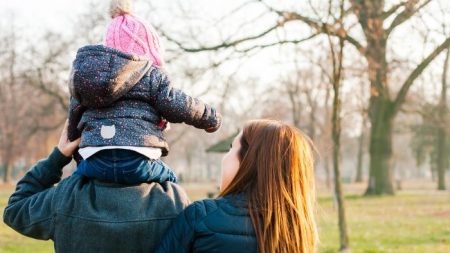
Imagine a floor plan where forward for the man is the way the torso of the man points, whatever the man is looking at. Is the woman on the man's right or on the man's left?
on the man's right

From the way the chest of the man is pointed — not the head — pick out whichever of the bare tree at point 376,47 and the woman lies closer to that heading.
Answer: the bare tree

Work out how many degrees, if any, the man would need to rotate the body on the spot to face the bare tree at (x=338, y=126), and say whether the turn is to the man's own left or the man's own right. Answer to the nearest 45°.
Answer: approximately 45° to the man's own right

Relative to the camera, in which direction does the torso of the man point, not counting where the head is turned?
away from the camera

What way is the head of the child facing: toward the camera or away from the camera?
away from the camera

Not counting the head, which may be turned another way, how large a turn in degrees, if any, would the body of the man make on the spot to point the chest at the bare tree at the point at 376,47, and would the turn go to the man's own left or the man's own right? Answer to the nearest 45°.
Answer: approximately 45° to the man's own right

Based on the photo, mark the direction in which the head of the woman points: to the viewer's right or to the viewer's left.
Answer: to the viewer's left
